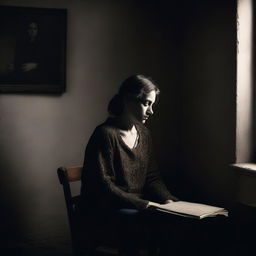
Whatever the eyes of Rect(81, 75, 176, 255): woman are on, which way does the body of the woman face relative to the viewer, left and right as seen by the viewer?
facing the viewer and to the right of the viewer

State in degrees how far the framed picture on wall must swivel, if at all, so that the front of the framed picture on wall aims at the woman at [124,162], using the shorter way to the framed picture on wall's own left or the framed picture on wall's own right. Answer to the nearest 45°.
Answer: approximately 45° to the framed picture on wall's own left

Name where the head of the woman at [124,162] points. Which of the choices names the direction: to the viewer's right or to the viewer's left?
to the viewer's right

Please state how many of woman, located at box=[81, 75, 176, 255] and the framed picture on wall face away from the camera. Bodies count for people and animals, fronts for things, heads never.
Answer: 0

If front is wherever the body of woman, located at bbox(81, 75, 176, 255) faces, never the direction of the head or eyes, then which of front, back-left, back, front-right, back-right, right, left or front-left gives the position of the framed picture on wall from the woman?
back

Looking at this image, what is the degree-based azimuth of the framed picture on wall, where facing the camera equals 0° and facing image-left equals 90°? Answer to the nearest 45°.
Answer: approximately 0°
